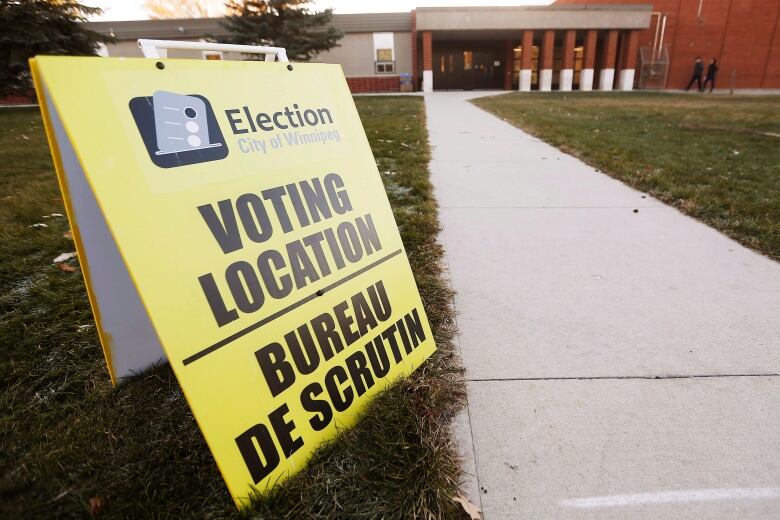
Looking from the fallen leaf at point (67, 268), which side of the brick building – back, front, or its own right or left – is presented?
front

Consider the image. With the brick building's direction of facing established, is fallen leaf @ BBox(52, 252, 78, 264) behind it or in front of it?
in front

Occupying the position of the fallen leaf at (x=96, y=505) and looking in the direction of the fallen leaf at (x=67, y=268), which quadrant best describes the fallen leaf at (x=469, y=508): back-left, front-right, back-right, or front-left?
back-right

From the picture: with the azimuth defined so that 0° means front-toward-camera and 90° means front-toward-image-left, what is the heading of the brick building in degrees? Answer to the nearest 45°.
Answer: approximately 0°

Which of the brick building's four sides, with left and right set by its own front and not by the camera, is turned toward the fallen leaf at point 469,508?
front

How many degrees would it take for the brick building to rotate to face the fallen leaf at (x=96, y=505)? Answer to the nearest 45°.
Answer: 0° — it already faces it
